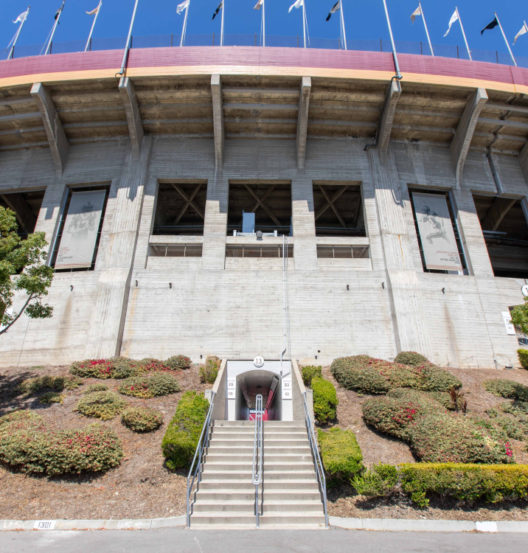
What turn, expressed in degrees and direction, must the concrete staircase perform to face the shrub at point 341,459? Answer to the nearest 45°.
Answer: approximately 90° to its left

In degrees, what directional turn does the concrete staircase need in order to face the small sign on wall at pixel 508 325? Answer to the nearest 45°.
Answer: approximately 135° to its left

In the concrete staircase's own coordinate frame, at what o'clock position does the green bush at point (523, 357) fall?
The green bush is roughly at 8 o'clock from the concrete staircase.

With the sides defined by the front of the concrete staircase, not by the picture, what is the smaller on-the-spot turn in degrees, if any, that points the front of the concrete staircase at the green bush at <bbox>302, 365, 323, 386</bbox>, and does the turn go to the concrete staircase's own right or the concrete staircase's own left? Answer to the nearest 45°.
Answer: approximately 180°

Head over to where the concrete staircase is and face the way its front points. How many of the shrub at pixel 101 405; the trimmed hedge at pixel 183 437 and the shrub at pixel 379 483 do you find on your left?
1

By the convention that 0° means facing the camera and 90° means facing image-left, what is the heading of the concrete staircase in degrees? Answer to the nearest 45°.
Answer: approximately 0°

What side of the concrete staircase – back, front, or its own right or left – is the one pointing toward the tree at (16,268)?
right

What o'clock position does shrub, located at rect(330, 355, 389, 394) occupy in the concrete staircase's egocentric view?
The shrub is roughly at 7 o'clock from the concrete staircase.
